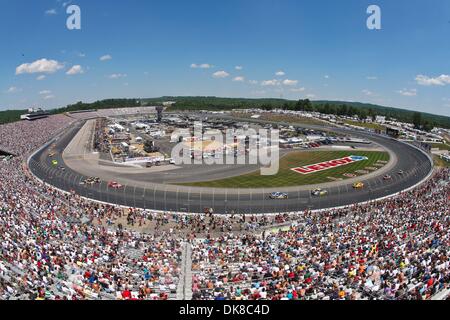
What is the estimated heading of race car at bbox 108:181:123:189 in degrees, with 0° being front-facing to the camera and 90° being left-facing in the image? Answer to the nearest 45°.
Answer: approximately 315°

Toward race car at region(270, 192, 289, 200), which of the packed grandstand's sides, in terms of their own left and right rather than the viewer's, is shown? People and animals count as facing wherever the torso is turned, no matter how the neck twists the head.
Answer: front

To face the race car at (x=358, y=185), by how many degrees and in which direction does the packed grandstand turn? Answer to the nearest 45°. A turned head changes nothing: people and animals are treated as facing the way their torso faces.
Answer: approximately 45° to their right

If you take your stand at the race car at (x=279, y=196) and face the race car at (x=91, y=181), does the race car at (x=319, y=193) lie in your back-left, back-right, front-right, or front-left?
back-right

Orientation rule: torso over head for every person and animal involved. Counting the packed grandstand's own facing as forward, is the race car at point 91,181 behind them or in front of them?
in front

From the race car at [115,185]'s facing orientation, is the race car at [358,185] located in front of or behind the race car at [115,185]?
in front

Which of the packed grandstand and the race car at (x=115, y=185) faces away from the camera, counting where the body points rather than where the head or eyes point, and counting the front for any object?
the packed grandstand

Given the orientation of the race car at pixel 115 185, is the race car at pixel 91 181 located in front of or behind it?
behind

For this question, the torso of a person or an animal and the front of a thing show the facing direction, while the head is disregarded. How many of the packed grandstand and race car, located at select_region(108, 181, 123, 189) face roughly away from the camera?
1

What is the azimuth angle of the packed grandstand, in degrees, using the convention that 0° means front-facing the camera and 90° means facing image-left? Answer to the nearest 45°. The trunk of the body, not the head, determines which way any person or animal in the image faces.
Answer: approximately 180°

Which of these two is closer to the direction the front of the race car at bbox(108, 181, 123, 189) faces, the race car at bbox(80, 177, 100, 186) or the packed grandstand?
the packed grandstand
